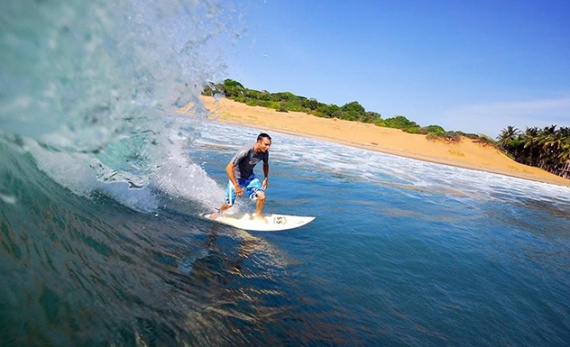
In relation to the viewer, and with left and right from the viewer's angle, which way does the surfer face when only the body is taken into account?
facing the viewer and to the right of the viewer

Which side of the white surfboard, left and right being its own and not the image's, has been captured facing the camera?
right
